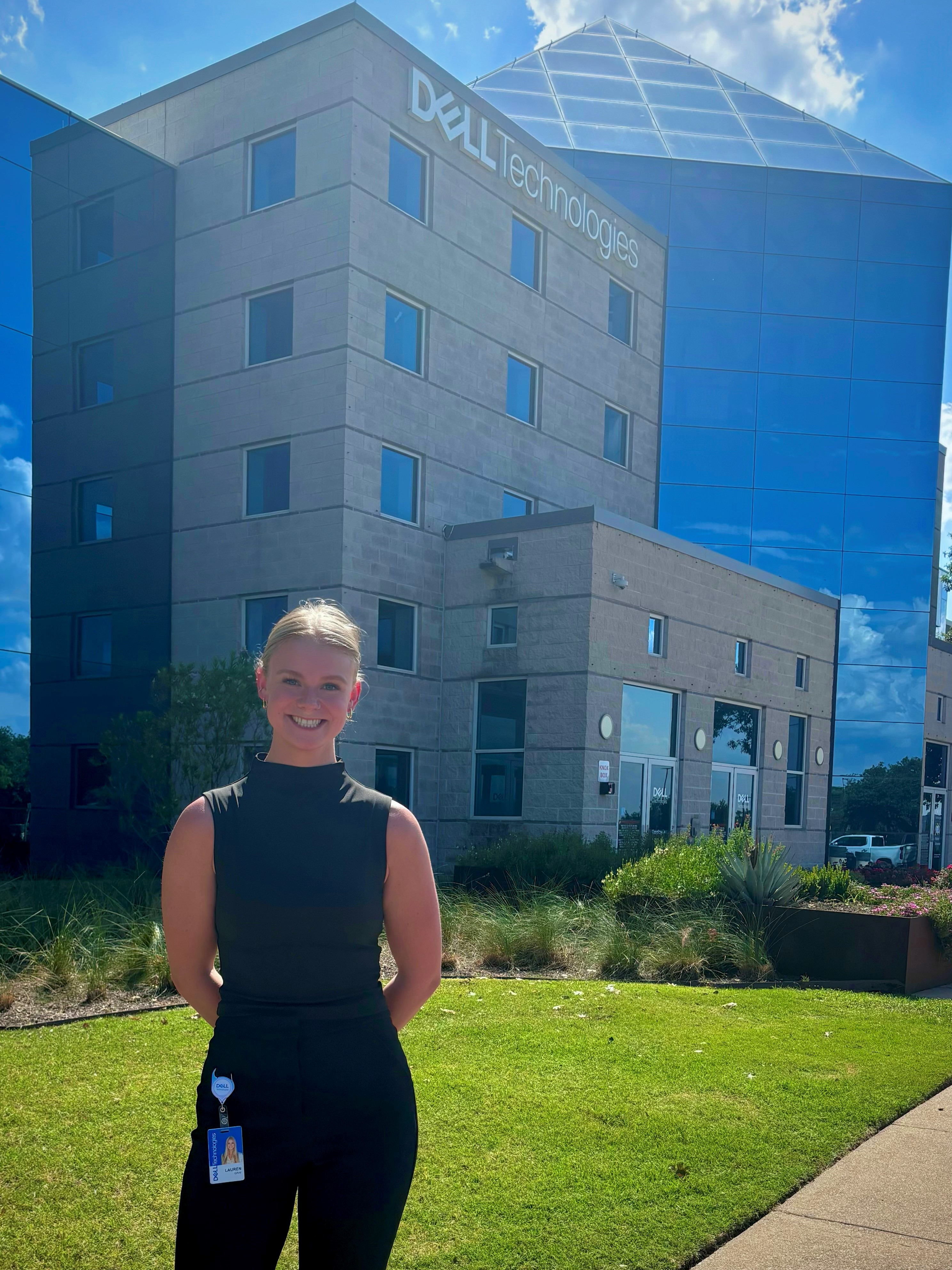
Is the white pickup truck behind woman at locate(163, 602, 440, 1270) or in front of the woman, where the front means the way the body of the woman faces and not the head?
behind

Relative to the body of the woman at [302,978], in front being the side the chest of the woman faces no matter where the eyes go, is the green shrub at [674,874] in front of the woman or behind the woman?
behind

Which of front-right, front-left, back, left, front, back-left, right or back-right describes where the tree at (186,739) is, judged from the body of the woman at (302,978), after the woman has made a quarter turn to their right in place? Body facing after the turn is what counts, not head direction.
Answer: right

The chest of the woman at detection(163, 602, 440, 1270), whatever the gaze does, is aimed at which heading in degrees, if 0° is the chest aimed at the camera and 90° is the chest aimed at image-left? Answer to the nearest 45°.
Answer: approximately 0°

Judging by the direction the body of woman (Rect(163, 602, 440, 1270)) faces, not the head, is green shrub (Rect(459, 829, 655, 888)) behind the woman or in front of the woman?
behind

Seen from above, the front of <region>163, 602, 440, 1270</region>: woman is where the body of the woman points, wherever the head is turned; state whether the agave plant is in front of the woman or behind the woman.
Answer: behind
